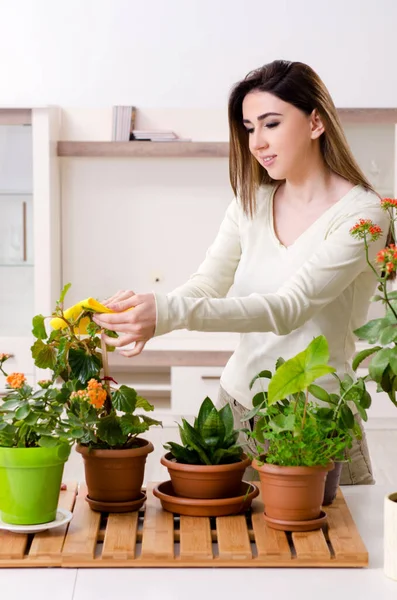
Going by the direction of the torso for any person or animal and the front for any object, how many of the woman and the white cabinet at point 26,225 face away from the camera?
0

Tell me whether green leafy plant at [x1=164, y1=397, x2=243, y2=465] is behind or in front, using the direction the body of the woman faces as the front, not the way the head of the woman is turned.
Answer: in front

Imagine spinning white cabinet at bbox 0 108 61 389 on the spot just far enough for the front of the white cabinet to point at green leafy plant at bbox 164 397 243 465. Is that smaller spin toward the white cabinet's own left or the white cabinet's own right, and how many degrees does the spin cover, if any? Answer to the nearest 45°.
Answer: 0° — it already faces it

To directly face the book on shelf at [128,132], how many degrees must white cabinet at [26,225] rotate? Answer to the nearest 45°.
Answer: approximately 90° to its left

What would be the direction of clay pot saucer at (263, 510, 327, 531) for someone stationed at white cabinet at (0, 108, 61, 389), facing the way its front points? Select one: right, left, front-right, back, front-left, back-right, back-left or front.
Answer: front

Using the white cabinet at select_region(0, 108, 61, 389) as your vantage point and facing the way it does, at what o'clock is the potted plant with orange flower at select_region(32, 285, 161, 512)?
The potted plant with orange flower is roughly at 12 o'clock from the white cabinet.

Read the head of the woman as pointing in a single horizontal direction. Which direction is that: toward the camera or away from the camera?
toward the camera

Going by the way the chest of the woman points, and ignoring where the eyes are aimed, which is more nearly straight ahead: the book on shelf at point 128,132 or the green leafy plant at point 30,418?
the green leafy plant

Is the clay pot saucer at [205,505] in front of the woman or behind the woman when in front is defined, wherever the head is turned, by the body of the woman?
in front

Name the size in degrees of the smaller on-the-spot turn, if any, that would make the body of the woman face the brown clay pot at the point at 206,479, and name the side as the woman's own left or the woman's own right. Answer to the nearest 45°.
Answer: approximately 45° to the woman's own left

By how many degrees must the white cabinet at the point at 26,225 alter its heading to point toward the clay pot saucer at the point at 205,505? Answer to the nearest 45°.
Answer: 0° — it already faces it

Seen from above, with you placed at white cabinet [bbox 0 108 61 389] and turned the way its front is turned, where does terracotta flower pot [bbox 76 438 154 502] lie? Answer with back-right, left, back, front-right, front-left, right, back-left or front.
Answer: front

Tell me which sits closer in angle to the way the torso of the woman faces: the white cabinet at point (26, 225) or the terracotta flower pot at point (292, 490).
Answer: the terracotta flower pot

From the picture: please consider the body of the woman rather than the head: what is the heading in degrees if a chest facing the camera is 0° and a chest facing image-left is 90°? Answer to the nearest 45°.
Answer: approximately 45°

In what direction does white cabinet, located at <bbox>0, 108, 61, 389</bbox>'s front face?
toward the camera
